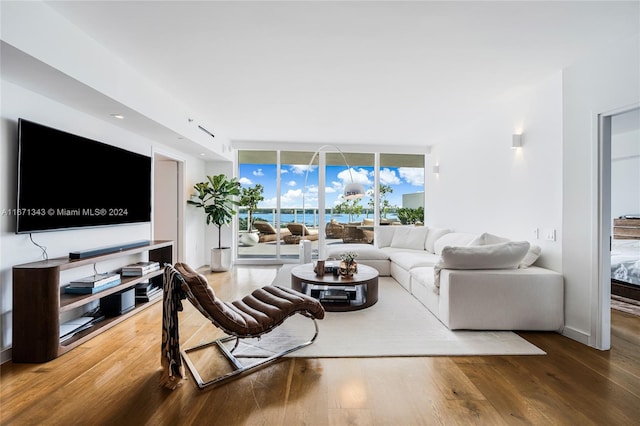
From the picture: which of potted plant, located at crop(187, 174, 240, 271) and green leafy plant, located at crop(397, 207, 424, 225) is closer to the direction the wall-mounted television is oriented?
the green leafy plant

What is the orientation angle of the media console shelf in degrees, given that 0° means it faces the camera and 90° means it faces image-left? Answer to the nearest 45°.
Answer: approximately 315°

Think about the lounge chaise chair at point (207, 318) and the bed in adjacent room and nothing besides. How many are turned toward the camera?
1

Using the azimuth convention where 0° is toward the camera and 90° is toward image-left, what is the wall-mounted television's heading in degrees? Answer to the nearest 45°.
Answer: approximately 315°

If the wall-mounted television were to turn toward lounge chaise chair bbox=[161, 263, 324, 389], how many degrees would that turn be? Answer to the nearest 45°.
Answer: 0° — it already faces it

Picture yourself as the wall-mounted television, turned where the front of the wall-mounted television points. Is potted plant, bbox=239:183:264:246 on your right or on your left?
on your left

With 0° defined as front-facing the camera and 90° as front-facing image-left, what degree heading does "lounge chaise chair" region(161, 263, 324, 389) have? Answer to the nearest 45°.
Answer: approximately 225°

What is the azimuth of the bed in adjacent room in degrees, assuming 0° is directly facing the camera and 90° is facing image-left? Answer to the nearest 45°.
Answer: approximately 0°

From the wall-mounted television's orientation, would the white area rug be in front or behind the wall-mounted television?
in front
